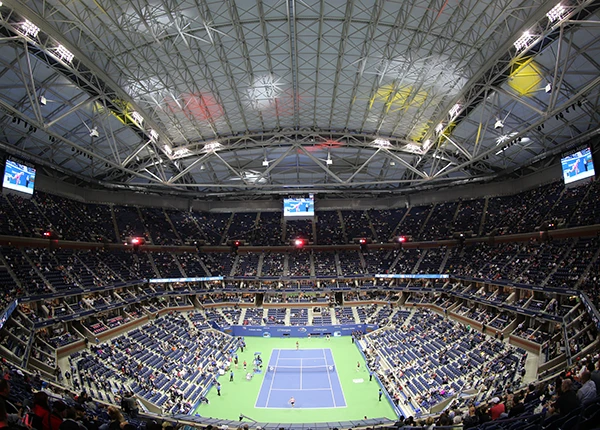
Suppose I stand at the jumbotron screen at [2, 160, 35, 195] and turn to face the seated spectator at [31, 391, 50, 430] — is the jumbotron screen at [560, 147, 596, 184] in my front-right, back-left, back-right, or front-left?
front-left

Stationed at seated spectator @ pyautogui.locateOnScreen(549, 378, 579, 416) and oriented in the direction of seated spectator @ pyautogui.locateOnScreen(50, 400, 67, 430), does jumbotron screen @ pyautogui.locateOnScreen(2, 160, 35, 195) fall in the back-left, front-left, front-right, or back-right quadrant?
front-right

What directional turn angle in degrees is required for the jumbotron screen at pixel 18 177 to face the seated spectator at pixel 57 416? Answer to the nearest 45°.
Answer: approximately 45° to its right

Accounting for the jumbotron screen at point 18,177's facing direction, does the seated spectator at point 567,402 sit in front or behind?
in front

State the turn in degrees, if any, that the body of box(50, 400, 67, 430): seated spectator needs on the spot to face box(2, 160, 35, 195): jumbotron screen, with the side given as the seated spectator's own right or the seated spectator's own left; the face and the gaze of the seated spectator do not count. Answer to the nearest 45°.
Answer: approximately 45° to the seated spectator's own left

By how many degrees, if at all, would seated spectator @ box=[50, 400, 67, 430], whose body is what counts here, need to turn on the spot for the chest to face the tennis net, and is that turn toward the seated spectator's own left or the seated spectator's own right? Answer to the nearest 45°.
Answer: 0° — they already face it

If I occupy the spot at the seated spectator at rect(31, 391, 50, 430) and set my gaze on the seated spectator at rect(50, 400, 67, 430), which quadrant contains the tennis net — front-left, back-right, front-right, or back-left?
front-left

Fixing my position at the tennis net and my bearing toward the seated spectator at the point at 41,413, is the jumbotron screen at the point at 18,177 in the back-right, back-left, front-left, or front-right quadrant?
front-right

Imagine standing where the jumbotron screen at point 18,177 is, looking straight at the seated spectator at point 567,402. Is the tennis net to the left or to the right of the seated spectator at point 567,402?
left

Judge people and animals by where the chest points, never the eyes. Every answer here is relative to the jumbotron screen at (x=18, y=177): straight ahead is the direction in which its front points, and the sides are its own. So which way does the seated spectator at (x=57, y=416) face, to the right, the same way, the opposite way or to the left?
to the left

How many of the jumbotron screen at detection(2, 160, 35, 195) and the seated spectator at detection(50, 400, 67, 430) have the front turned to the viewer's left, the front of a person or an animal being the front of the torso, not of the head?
0

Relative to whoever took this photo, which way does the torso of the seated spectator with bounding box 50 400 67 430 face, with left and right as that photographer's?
facing away from the viewer and to the right of the viewer

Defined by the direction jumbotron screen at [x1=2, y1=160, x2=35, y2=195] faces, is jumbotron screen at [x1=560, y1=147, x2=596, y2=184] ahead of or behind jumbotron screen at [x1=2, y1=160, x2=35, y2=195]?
ahead

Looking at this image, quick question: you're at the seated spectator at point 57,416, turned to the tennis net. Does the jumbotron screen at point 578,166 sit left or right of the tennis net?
right

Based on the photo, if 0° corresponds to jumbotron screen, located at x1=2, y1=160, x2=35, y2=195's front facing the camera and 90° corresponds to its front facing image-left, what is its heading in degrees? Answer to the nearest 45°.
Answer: approximately 315°
